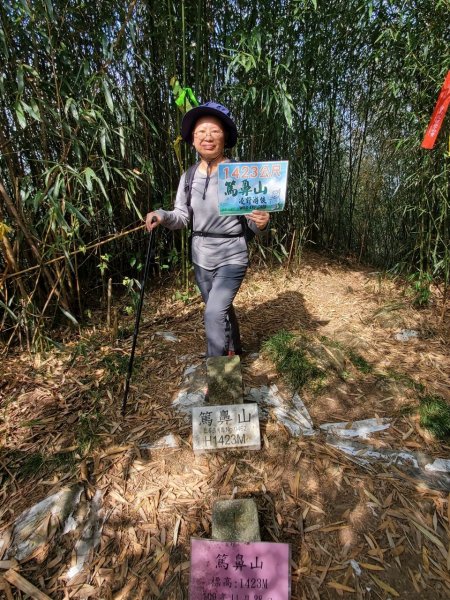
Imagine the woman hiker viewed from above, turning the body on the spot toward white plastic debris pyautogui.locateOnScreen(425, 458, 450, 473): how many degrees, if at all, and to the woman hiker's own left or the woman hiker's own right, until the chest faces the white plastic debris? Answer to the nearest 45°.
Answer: approximately 45° to the woman hiker's own left

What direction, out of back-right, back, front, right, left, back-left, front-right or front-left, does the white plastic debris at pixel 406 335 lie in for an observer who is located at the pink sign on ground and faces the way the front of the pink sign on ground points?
back-left

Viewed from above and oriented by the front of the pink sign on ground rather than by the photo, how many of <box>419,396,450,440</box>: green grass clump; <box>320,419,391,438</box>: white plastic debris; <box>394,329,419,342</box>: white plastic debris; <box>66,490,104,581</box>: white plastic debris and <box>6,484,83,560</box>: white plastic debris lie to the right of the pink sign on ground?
2

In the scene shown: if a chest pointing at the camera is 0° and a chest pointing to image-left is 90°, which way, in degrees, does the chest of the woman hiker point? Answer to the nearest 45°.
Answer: approximately 0°

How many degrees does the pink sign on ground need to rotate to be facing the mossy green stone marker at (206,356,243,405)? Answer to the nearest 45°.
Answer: approximately 180°

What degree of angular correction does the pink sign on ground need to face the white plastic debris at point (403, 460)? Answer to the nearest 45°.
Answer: approximately 135° to its left

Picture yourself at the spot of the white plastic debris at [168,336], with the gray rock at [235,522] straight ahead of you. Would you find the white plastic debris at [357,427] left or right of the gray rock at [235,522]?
left

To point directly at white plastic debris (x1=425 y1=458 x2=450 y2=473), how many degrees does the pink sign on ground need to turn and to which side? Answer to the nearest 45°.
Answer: approximately 135° to its left

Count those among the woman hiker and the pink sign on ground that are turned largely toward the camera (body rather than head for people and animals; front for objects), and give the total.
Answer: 2

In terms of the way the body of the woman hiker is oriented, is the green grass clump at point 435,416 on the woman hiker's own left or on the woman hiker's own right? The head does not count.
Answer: on the woman hiker's own left

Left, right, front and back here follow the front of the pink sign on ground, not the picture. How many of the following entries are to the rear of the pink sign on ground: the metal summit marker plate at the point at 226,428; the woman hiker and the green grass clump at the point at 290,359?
3

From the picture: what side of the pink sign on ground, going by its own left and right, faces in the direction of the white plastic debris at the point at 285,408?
back

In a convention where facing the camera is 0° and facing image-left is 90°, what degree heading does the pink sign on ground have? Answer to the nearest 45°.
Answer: approximately 0°

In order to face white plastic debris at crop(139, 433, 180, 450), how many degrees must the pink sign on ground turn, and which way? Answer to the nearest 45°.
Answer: approximately 135° to its right
